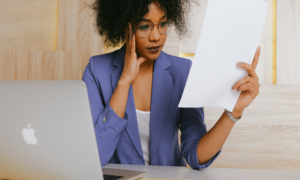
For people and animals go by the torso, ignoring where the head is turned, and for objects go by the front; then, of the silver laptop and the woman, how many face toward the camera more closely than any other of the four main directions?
1

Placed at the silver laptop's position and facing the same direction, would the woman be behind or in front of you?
in front

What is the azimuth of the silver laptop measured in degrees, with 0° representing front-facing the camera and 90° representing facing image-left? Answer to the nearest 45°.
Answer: approximately 225°

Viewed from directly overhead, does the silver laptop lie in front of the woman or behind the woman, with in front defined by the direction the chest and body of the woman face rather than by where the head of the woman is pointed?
in front

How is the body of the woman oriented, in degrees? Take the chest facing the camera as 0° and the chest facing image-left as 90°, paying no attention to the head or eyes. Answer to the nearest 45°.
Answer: approximately 0°
